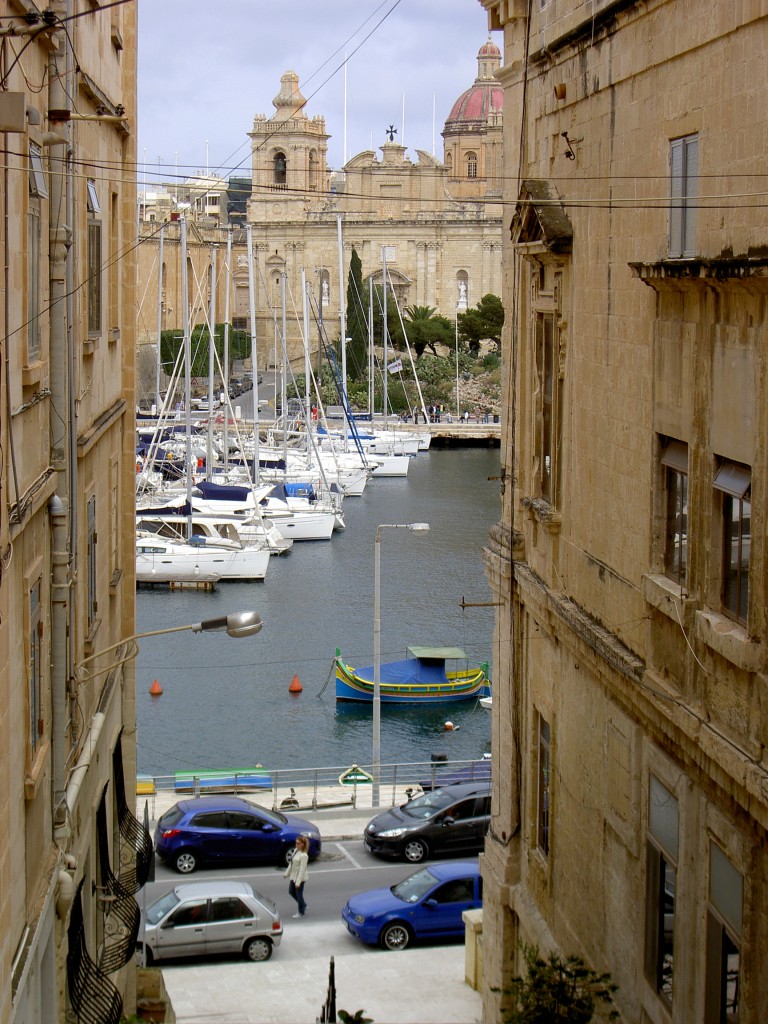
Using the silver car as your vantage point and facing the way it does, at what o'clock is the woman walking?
The woman walking is roughly at 4 o'clock from the silver car.

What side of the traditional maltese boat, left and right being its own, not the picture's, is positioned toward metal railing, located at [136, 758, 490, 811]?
left

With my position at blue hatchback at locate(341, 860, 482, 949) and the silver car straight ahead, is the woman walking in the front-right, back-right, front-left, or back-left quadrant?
front-right

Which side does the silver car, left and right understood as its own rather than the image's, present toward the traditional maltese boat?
right

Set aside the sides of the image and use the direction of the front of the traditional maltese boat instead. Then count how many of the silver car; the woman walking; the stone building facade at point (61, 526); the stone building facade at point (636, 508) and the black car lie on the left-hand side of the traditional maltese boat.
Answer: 5

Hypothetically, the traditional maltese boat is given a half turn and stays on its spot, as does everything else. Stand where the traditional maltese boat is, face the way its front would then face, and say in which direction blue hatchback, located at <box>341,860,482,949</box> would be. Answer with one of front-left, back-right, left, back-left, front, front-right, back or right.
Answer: right

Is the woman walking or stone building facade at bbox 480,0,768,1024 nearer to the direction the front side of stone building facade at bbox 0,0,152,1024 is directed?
the stone building facade

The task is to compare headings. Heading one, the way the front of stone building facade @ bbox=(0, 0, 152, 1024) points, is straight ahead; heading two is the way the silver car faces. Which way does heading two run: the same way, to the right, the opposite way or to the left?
the opposite way

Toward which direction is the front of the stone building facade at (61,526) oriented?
to the viewer's right

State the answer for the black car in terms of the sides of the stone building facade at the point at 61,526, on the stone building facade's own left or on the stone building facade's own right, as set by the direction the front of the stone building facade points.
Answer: on the stone building facade's own left

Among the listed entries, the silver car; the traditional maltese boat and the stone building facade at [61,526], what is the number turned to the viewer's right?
1

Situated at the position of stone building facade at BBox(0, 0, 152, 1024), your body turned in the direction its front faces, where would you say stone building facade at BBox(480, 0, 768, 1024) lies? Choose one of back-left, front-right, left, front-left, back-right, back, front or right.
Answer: front

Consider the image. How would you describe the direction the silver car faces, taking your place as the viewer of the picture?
facing to the left of the viewer

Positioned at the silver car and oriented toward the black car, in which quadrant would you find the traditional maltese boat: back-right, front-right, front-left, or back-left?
front-left

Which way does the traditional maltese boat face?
to the viewer's left

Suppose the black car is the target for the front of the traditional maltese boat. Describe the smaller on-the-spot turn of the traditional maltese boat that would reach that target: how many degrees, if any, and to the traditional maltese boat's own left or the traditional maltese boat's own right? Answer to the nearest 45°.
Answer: approximately 90° to the traditional maltese boat's own left
